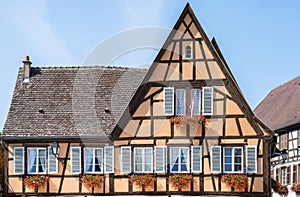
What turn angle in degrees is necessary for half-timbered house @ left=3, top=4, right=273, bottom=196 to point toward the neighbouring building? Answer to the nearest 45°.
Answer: approximately 135° to its left

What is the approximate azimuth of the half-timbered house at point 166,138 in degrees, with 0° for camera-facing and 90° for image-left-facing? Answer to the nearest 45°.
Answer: approximately 0°
